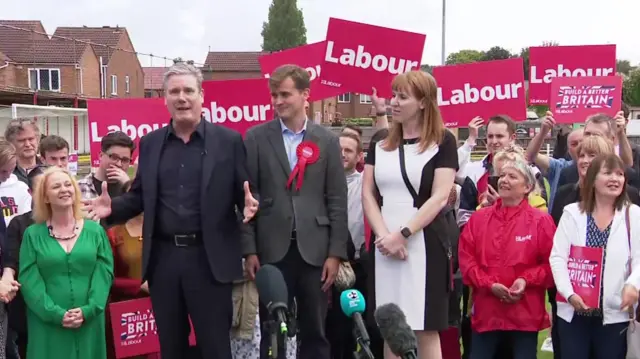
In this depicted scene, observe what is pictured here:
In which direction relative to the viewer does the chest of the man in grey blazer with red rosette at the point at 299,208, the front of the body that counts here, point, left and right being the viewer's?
facing the viewer

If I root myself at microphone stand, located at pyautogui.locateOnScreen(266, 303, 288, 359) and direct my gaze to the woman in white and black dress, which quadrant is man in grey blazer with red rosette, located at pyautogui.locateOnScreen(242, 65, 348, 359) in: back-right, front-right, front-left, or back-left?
front-left

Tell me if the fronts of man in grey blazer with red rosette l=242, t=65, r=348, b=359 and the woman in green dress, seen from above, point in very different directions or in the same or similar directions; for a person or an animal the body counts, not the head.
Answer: same or similar directions

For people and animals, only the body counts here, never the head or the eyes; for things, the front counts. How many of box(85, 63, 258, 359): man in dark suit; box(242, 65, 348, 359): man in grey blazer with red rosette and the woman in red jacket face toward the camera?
3

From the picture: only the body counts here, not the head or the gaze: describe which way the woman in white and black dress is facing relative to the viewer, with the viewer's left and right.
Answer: facing the viewer and to the left of the viewer

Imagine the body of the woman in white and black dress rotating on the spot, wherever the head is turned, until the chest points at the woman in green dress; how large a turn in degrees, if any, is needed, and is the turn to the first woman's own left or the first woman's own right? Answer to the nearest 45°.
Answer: approximately 45° to the first woman's own right

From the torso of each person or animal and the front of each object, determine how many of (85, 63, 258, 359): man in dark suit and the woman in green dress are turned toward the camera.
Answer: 2

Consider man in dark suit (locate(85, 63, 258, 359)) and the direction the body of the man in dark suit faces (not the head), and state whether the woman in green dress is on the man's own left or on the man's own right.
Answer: on the man's own right

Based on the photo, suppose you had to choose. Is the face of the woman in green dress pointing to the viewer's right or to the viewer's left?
to the viewer's right

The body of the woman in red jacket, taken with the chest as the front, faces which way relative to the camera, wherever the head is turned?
toward the camera

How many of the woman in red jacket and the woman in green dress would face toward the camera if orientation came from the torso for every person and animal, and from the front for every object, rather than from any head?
2

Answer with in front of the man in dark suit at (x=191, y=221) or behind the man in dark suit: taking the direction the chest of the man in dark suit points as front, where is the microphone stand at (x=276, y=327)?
in front

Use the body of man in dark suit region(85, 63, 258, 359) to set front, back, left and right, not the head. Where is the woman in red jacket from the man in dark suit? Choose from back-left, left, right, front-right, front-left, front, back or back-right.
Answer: left
